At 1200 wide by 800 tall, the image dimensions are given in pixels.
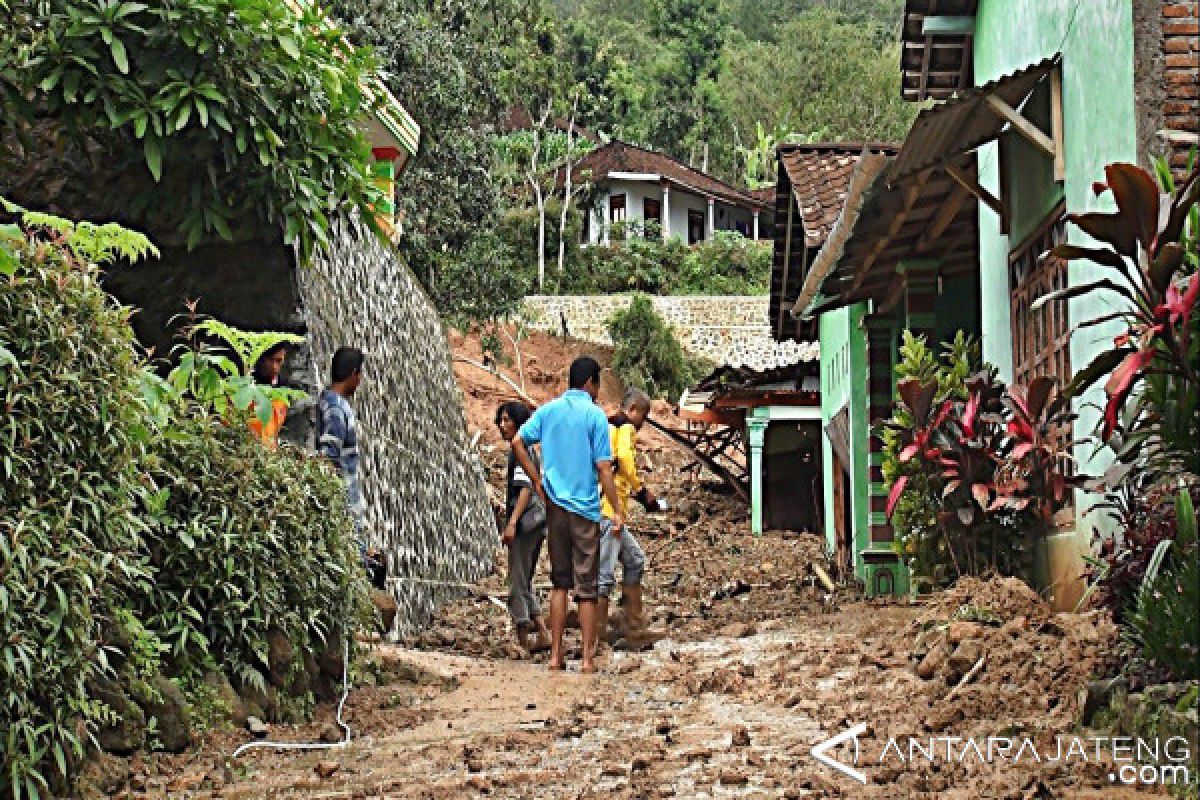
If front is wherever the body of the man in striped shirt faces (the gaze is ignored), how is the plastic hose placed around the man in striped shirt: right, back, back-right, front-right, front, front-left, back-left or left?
right

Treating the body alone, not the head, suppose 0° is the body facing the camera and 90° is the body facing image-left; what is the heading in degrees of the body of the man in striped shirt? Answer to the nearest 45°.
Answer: approximately 270°

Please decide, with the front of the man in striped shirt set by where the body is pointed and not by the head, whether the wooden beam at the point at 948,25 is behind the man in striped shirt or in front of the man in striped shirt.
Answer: in front

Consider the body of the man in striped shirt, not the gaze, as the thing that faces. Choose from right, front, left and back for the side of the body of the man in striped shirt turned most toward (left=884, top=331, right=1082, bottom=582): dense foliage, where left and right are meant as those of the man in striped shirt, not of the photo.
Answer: front

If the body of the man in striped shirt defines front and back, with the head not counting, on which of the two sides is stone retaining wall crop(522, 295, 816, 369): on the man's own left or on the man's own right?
on the man's own left
